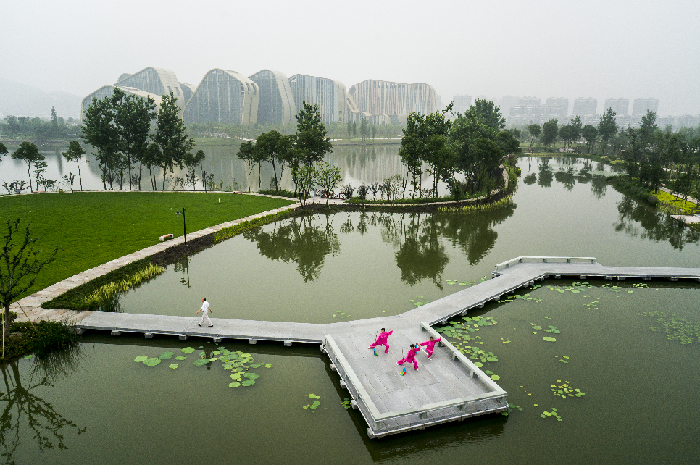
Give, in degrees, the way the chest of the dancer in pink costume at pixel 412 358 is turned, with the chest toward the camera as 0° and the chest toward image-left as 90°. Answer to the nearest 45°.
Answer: approximately 45°

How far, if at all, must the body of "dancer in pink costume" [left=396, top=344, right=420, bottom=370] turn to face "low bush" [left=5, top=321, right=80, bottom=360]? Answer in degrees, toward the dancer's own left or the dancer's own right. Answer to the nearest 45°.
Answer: approximately 45° to the dancer's own right

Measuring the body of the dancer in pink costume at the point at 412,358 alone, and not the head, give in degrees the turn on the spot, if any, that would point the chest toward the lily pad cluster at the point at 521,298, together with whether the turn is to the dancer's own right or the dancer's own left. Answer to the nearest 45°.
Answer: approximately 180°

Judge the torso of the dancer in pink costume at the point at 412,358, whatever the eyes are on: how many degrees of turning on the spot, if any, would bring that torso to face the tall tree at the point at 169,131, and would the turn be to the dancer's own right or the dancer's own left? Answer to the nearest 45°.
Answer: approximately 90° to the dancer's own right
